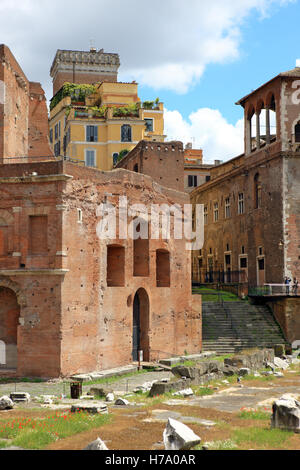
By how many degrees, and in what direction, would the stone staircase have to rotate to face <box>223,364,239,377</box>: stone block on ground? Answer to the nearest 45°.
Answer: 0° — it already faces it

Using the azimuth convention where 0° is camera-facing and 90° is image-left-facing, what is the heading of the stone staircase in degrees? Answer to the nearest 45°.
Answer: approximately 0°

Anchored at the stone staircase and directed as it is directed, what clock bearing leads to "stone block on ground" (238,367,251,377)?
The stone block on ground is roughly at 12 o'clock from the stone staircase.

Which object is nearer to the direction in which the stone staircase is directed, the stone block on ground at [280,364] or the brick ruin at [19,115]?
the stone block on ground

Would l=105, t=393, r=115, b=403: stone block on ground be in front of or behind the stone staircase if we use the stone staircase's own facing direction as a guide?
in front

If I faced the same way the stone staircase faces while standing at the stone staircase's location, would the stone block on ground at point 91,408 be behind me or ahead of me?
ahead

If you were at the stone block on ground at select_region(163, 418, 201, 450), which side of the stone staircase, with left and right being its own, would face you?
front

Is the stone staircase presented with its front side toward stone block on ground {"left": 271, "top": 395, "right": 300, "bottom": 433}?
yes

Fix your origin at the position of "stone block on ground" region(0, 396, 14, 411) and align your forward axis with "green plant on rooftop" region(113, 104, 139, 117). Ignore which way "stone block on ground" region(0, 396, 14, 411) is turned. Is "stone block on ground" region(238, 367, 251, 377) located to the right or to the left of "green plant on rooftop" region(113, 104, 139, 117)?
right

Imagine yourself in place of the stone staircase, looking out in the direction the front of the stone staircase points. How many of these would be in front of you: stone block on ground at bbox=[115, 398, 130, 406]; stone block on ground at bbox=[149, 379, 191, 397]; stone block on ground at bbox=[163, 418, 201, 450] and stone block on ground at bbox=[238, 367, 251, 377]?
4

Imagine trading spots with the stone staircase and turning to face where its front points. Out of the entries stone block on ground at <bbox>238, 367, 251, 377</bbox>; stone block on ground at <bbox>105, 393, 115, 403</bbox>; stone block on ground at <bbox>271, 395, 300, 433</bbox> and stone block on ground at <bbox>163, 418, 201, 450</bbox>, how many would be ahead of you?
4
